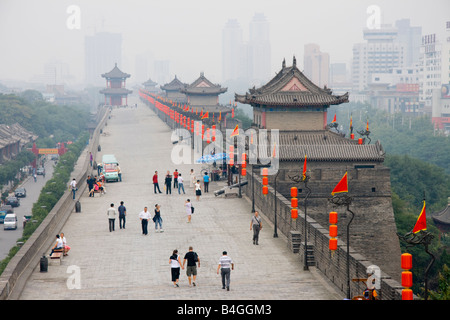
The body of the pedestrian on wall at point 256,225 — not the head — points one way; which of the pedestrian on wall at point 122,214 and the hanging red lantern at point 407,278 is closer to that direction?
the hanging red lantern

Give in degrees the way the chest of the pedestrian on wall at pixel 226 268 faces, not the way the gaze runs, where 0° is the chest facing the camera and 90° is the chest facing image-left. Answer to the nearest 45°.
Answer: approximately 180°

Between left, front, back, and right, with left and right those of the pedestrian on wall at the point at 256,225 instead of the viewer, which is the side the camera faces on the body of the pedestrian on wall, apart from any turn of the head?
front

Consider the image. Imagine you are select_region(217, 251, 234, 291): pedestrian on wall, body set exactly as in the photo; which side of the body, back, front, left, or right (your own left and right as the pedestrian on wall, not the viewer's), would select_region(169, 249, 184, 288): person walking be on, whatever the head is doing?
left

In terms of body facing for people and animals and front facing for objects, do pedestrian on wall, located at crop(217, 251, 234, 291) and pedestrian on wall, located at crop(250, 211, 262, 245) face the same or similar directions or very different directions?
very different directions
